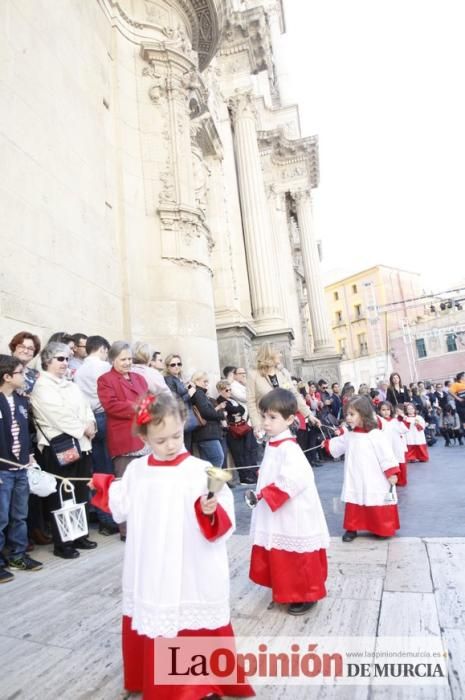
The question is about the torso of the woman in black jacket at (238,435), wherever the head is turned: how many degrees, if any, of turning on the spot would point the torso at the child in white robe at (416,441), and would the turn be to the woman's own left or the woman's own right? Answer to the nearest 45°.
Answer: approximately 45° to the woman's own left

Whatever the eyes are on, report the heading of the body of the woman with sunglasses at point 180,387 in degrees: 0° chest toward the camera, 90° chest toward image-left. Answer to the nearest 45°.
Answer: approximately 315°

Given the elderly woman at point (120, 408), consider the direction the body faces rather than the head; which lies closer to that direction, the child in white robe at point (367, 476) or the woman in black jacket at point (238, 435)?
the child in white robe

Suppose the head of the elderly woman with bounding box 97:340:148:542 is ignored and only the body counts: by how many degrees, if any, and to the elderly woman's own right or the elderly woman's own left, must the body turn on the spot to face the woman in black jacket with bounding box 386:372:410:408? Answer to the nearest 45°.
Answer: approximately 90° to the elderly woman's own left

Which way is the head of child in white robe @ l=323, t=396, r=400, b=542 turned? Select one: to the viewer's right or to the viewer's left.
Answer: to the viewer's left

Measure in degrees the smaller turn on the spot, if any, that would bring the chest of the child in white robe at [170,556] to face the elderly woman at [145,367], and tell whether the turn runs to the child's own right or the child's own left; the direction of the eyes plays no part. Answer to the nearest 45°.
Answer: approximately 180°

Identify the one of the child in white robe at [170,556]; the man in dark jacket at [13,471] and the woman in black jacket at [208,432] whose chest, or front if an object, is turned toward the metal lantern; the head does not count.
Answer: the man in dark jacket

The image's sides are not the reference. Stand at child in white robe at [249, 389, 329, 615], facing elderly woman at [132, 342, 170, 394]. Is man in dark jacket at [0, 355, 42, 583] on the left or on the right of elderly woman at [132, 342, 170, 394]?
left
